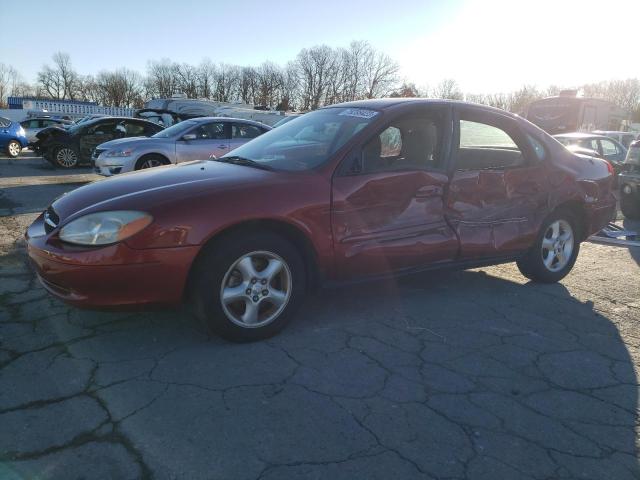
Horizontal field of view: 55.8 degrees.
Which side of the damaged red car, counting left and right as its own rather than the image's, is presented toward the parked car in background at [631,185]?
back

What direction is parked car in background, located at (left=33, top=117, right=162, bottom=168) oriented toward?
to the viewer's left

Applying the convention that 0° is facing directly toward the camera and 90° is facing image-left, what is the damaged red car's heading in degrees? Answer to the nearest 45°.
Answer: approximately 45°

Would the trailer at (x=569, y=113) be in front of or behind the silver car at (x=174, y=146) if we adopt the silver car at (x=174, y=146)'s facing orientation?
behind

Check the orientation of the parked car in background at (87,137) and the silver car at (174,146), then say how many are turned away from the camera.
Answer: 0

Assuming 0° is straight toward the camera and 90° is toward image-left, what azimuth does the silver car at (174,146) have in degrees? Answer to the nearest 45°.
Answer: approximately 45°

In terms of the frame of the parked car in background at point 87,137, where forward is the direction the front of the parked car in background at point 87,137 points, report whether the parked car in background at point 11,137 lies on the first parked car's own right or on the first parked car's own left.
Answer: on the first parked car's own right

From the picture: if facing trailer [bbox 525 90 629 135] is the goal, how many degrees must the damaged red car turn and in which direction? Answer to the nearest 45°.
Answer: approximately 180°
